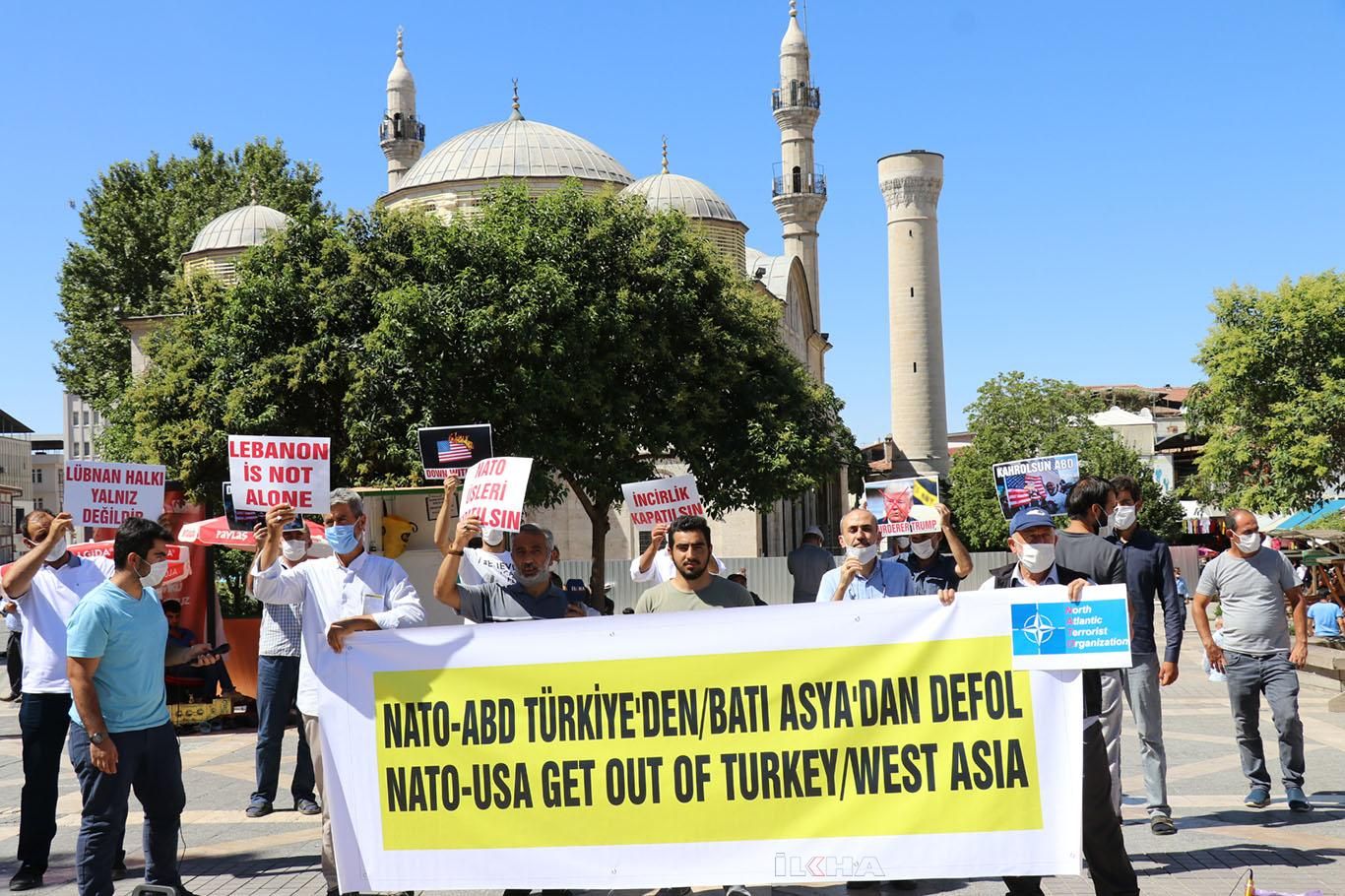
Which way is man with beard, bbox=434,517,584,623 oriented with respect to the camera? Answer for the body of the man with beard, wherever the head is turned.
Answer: toward the camera

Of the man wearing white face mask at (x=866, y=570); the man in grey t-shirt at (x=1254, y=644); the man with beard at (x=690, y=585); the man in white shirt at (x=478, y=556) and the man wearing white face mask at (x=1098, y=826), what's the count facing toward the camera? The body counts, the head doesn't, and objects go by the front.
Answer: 5

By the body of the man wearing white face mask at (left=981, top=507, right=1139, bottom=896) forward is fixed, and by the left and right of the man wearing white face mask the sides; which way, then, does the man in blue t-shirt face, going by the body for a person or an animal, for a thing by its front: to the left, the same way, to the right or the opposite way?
to the left

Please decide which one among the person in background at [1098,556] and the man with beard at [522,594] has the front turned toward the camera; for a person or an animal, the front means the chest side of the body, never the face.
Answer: the man with beard

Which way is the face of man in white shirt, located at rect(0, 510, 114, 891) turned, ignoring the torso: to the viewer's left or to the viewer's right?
to the viewer's right

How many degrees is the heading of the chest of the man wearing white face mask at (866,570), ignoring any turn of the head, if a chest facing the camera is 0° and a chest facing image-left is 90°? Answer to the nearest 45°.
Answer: approximately 0°

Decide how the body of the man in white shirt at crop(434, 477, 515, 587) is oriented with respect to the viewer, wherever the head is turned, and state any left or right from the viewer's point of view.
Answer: facing the viewer

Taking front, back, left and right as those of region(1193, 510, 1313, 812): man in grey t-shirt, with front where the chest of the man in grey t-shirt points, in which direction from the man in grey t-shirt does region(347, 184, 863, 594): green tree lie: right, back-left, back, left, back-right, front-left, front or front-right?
back-right

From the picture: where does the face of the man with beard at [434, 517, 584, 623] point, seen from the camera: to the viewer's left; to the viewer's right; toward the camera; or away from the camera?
toward the camera

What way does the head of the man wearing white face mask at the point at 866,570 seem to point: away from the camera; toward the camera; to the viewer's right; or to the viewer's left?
toward the camera

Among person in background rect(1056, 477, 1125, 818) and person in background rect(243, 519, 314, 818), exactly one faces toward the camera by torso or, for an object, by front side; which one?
person in background rect(243, 519, 314, 818)

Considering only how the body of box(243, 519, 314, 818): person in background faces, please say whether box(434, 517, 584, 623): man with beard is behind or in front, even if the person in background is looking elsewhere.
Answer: in front
